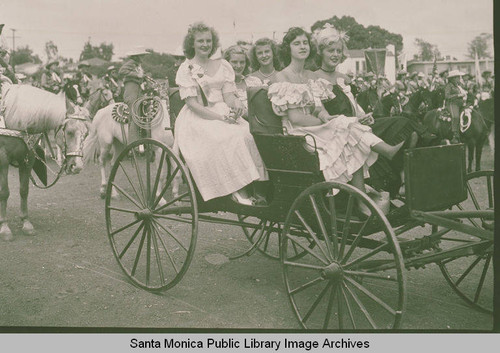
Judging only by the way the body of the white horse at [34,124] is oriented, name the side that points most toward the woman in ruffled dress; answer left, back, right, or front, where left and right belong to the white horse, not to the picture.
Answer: front

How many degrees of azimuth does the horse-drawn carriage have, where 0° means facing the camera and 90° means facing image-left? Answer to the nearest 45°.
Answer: approximately 315°

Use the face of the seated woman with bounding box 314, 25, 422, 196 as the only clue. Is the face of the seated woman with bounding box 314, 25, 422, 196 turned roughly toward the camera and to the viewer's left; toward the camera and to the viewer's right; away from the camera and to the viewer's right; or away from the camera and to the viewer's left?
toward the camera and to the viewer's right
